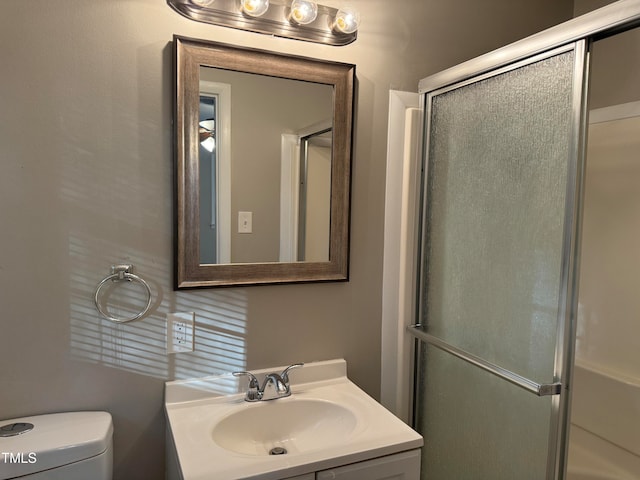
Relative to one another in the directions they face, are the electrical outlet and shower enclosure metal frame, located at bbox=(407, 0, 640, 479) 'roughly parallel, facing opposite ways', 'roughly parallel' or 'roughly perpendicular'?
roughly perpendicular

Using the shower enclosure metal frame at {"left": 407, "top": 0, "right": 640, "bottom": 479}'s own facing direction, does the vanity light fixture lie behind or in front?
in front

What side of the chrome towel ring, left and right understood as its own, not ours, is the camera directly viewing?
front

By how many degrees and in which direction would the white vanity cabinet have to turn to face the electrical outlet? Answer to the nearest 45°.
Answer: approximately 135° to its right

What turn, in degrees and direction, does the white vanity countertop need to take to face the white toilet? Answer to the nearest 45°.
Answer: approximately 90° to its right

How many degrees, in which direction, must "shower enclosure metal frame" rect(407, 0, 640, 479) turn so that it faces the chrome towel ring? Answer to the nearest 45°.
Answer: approximately 45° to its right

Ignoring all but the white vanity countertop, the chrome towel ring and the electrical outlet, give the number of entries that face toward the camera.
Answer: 3

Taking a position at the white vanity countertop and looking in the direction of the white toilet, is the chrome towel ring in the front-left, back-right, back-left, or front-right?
front-right

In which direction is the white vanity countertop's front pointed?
toward the camera

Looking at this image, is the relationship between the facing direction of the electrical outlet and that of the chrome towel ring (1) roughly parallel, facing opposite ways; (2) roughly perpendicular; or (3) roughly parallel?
roughly parallel

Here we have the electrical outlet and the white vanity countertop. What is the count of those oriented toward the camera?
2

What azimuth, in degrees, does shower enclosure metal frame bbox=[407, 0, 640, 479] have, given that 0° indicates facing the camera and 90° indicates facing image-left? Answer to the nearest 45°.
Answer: approximately 45°

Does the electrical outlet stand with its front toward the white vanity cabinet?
no
